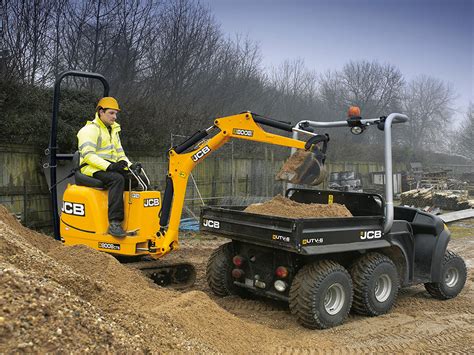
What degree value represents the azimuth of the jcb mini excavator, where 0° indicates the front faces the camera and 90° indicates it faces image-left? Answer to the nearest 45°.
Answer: approximately 270°

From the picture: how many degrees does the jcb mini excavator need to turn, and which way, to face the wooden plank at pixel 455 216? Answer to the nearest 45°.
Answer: approximately 45° to its left

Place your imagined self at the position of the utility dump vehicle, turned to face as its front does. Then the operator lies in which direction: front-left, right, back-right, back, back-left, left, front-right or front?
back-left

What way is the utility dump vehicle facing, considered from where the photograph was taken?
facing away from the viewer and to the right of the viewer

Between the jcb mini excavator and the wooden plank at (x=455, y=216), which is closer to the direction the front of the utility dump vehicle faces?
the wooden plank
